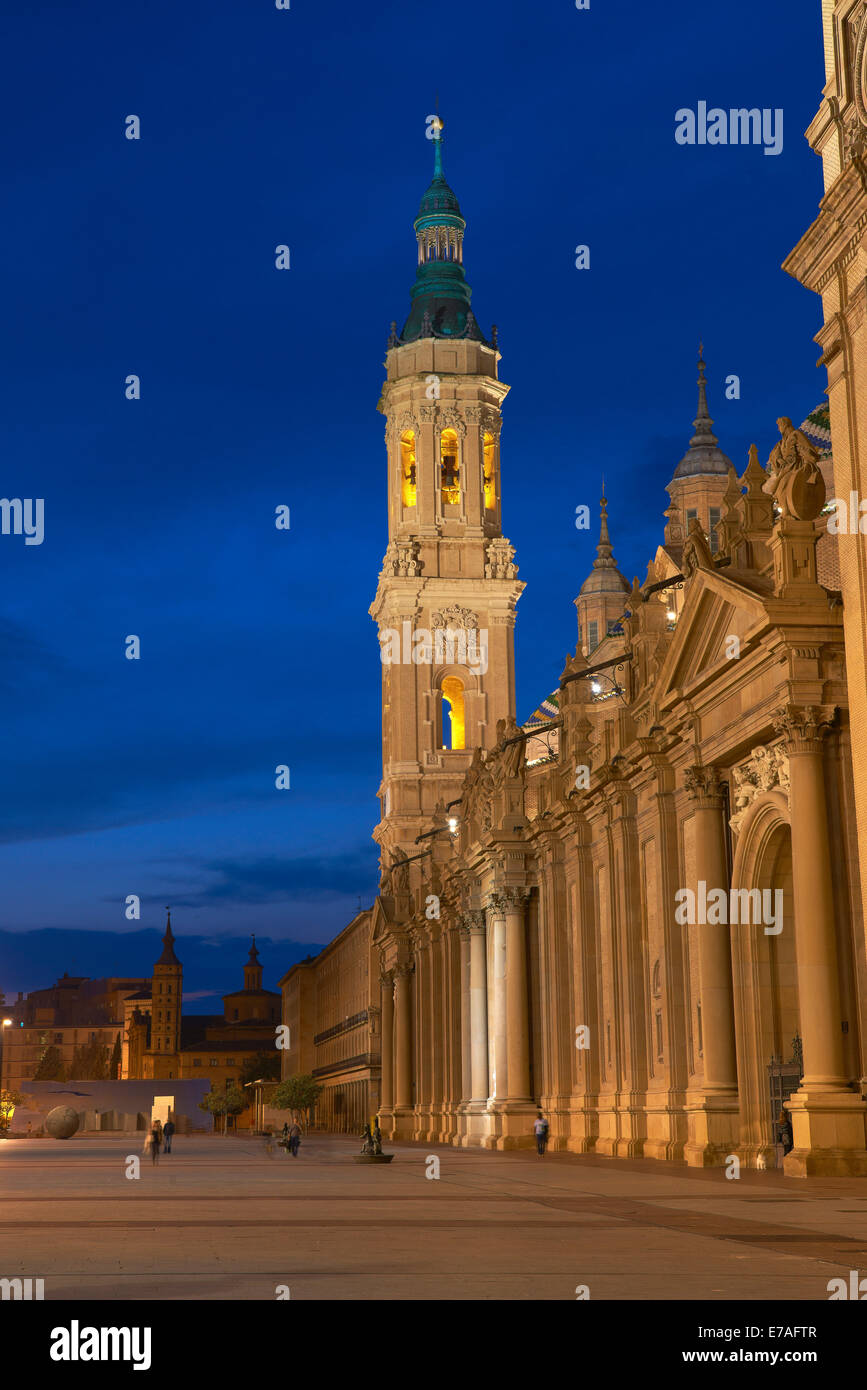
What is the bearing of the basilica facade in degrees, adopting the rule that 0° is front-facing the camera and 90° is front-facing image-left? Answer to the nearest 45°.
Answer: approximately 45°
